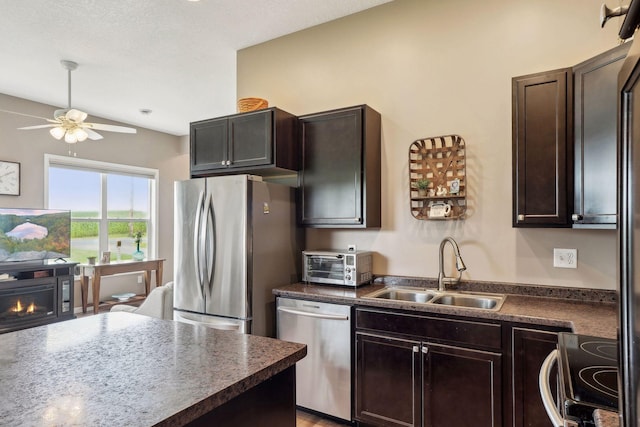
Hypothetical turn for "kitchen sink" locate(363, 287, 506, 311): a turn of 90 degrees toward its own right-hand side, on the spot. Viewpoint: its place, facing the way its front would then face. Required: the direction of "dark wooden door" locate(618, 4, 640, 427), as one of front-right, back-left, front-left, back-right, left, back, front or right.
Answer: back-left

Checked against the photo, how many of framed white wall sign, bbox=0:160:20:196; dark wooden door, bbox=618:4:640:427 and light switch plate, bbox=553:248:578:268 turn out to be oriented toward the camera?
2

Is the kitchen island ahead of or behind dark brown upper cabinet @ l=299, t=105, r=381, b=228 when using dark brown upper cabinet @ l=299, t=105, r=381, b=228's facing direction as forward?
ahead

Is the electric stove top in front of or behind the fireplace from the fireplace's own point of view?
in front

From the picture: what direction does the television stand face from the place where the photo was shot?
facing the viewer and to the right of the viewer

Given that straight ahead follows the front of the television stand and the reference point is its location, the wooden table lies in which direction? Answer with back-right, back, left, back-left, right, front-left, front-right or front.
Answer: left

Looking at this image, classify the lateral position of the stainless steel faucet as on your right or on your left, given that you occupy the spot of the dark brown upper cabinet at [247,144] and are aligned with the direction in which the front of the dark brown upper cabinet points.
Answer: on your left

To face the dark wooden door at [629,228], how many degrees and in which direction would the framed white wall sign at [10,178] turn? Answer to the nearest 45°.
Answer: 0° — it already faces it

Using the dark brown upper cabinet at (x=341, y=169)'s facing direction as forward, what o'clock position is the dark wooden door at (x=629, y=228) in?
The dark wooden door is roughly at 10 o'clock from the dark brown upper cabinet.

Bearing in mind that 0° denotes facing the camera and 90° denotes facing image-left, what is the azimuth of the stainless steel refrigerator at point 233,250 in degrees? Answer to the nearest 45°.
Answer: approximately 45°

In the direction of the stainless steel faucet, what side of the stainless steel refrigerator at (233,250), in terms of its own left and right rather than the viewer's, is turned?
left

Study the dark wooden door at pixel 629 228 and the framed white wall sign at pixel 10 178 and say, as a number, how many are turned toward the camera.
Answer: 1

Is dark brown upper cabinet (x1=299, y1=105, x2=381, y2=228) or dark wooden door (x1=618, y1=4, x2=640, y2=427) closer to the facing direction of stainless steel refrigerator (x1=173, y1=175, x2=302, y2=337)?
the dark wooden door
